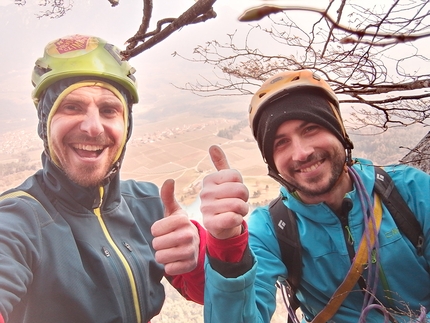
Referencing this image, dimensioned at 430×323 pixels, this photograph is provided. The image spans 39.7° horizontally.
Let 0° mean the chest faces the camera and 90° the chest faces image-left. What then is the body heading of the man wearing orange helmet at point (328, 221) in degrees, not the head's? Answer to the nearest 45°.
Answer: approximately 0°

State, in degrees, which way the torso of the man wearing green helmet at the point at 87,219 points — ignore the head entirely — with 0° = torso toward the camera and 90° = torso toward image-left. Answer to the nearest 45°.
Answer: approximately 0°

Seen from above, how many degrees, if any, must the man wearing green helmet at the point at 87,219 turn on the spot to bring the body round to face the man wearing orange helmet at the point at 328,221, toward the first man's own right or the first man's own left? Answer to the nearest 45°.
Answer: approximately 90° to the first man's own left

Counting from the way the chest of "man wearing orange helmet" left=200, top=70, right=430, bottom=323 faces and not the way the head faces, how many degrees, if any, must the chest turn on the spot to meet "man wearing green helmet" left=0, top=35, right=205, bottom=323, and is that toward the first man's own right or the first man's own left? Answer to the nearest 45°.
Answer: approximately 45° to the first man's own right

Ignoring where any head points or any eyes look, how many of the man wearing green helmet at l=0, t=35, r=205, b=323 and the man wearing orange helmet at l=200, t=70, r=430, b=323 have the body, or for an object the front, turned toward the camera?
2
